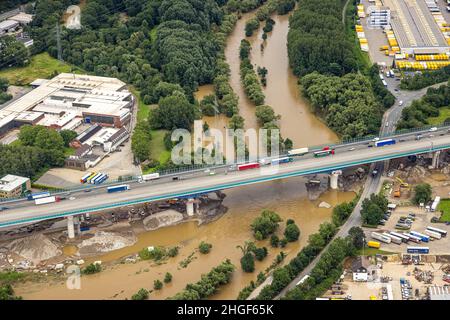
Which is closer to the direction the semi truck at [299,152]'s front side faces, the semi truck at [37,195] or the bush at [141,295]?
the semi truck

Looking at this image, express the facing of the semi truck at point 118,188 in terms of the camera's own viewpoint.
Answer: facing to the right of the viewer

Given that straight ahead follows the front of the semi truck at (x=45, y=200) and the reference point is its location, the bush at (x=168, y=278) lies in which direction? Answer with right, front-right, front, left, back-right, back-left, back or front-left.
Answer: front-right

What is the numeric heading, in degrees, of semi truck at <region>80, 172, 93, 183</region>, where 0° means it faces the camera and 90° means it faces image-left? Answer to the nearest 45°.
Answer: approximately 45°

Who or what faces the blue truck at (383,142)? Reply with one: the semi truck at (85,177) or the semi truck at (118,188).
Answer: the semi truck at (118,188)

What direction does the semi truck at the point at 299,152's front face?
to the viewer's left
